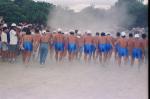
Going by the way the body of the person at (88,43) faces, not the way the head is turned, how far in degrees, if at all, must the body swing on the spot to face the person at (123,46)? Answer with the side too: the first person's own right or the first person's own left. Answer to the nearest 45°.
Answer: approximately 135° to the first person's own right

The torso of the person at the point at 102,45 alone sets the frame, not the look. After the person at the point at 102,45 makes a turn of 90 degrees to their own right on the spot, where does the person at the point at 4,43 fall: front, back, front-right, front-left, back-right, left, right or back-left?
back

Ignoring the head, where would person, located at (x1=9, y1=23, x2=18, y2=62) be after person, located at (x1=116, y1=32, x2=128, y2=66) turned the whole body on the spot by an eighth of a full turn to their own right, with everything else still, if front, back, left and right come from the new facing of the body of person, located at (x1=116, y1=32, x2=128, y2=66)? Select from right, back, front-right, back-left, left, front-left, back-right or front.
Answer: back-left

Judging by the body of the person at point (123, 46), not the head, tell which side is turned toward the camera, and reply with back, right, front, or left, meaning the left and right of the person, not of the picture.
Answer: back

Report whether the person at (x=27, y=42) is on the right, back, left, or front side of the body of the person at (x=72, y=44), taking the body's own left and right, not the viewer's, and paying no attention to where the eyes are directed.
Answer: left

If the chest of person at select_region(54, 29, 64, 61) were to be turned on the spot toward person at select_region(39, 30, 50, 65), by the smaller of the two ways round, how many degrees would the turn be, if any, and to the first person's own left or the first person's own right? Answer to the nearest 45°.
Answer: approximately 135° to the first person's own left

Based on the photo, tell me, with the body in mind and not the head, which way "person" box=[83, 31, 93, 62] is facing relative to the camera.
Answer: away from the camera

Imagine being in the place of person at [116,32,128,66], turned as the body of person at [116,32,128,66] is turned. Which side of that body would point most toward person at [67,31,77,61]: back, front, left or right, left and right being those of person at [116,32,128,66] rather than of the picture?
left

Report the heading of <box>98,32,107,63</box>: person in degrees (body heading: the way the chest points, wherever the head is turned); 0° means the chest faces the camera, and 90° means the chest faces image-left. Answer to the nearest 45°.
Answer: approximately 180°

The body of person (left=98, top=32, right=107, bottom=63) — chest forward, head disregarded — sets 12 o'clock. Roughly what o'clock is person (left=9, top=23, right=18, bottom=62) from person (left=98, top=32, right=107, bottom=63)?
person (left=9, top=23, right=18, bottom=62) is roughly at 9 o'clock from person (left=98, top=32, right=107, bottom=63).

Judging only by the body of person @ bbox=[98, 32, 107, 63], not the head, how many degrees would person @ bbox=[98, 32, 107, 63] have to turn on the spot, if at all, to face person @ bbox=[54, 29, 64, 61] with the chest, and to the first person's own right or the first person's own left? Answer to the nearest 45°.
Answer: approximately 90° to the first person's own left
